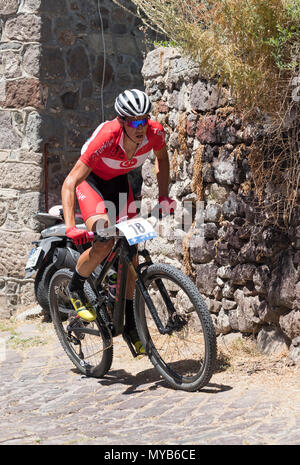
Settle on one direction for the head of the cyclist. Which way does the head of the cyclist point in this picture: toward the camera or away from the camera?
toward the camera

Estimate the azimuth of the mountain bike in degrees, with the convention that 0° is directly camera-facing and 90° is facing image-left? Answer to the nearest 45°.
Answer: approximately 315°

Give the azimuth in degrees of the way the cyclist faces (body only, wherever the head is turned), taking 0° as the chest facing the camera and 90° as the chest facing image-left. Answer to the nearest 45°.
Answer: approximately 315°
